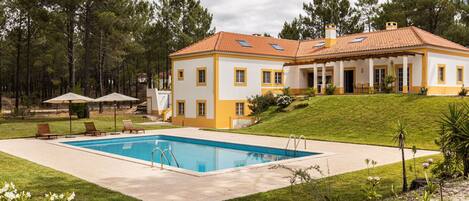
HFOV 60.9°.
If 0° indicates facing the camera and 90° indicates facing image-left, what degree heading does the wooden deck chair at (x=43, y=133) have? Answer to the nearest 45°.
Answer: approximately 315°

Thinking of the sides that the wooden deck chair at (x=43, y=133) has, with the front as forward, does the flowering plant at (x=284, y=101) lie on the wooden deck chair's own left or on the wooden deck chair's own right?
on the wooden deck chair's own left

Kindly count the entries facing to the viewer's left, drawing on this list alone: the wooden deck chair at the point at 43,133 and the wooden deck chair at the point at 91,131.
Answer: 0

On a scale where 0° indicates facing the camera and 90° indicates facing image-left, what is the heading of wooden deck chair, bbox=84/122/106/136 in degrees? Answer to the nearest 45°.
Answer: approximately 315°
